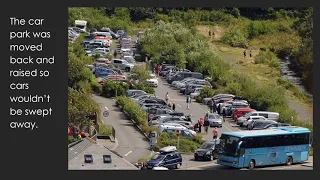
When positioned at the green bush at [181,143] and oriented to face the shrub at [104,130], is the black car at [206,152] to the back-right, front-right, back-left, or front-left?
back-left

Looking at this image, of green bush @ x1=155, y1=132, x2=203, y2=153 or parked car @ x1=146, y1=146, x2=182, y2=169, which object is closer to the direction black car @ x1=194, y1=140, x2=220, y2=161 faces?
the parked car

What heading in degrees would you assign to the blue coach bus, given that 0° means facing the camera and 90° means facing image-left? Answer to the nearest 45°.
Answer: approximately 45°

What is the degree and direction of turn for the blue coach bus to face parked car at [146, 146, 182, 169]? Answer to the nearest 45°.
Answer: approximately 45° to its right

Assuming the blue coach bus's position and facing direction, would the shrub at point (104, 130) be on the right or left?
on its right

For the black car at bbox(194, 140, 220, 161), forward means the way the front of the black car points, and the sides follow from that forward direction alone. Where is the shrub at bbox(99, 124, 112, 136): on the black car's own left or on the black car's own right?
on the black car's own right
